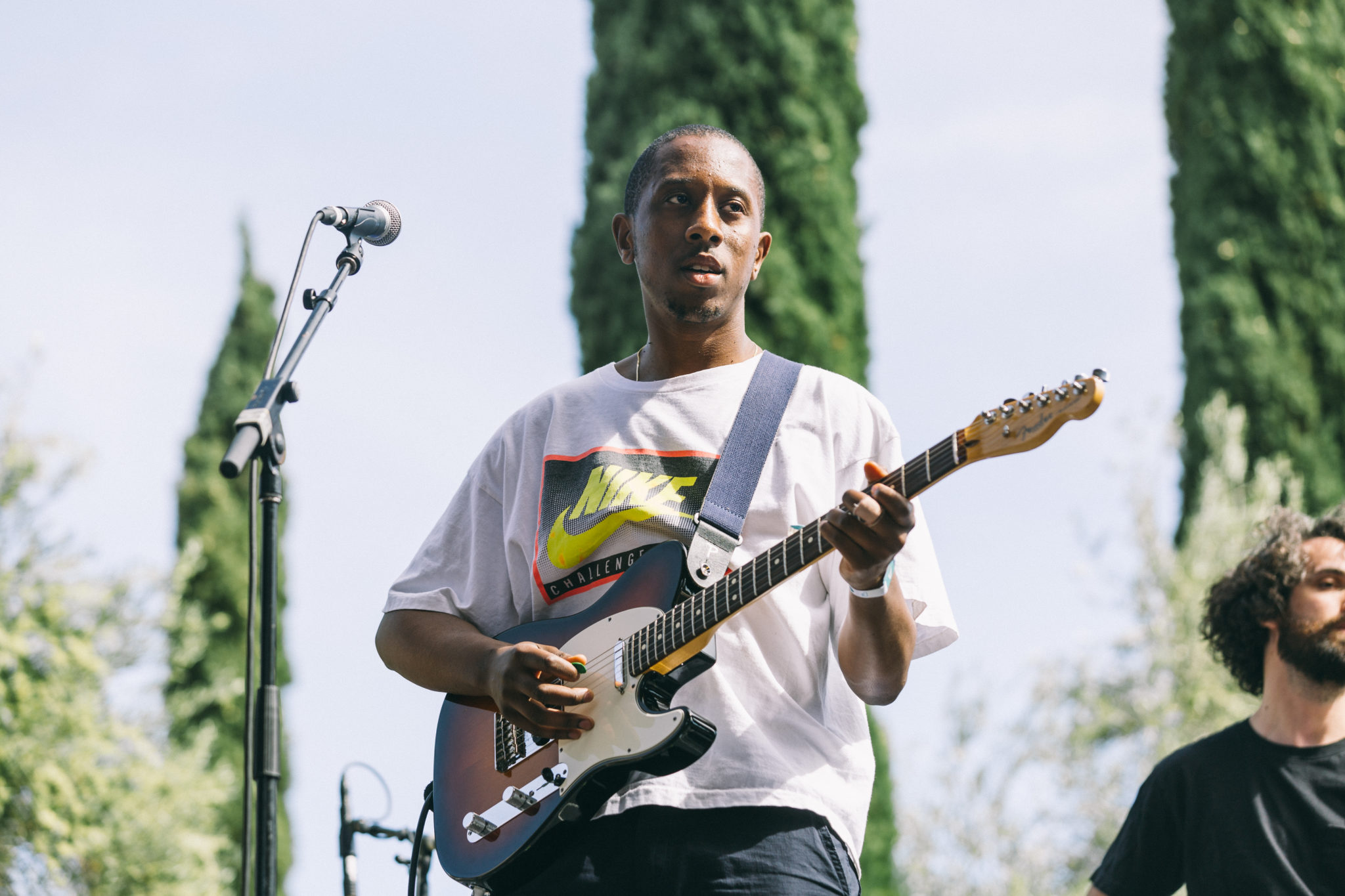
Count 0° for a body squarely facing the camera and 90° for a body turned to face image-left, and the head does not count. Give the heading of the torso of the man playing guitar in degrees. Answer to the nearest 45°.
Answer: approximately 0°

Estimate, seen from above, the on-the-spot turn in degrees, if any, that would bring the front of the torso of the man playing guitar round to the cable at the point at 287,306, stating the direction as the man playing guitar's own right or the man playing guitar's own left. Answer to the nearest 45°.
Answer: approximately 90° to the man playing guitar's own right

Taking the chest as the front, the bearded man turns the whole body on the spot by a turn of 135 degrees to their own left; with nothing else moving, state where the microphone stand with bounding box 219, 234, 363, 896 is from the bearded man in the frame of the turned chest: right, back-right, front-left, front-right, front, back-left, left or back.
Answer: back-left

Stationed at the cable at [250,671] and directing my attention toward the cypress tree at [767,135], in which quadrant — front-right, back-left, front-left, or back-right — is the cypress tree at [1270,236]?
front-right

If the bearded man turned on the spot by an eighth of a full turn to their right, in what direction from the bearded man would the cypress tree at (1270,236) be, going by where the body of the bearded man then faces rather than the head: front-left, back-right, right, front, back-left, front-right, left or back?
back

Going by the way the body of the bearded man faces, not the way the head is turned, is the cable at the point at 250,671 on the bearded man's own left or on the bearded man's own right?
on the bearded man's own right

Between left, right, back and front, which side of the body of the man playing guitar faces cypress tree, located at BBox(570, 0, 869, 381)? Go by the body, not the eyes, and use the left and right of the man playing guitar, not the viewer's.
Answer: back

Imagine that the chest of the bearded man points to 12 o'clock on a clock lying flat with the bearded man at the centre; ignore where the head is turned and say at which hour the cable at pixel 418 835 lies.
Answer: The cable is roughly at 3 o'clock from the bearded man.

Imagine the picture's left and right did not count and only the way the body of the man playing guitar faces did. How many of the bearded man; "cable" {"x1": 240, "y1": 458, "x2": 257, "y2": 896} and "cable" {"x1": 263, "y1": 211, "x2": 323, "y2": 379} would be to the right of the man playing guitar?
2
